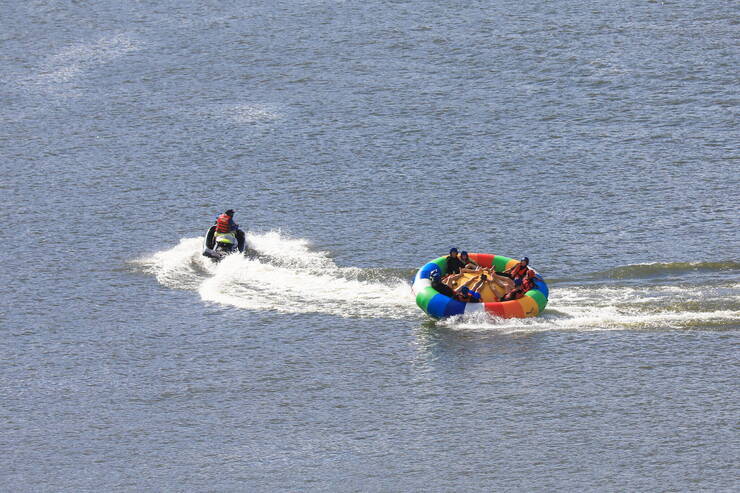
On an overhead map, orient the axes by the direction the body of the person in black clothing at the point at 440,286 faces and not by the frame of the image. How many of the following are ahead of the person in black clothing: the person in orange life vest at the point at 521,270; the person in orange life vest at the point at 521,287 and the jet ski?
2

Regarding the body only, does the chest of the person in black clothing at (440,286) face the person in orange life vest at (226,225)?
no

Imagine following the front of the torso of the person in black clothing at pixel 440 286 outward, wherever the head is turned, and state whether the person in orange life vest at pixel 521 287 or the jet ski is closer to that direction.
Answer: the person in orange life vest

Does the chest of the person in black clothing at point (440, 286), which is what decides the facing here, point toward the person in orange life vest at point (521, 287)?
yes

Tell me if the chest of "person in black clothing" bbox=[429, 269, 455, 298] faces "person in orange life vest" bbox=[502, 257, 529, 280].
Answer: yes

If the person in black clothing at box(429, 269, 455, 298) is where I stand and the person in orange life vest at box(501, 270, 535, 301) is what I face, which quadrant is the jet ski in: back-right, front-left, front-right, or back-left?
back-left

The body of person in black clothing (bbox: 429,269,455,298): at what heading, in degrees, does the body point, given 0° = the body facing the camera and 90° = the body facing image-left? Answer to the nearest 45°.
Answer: approximately 270°
